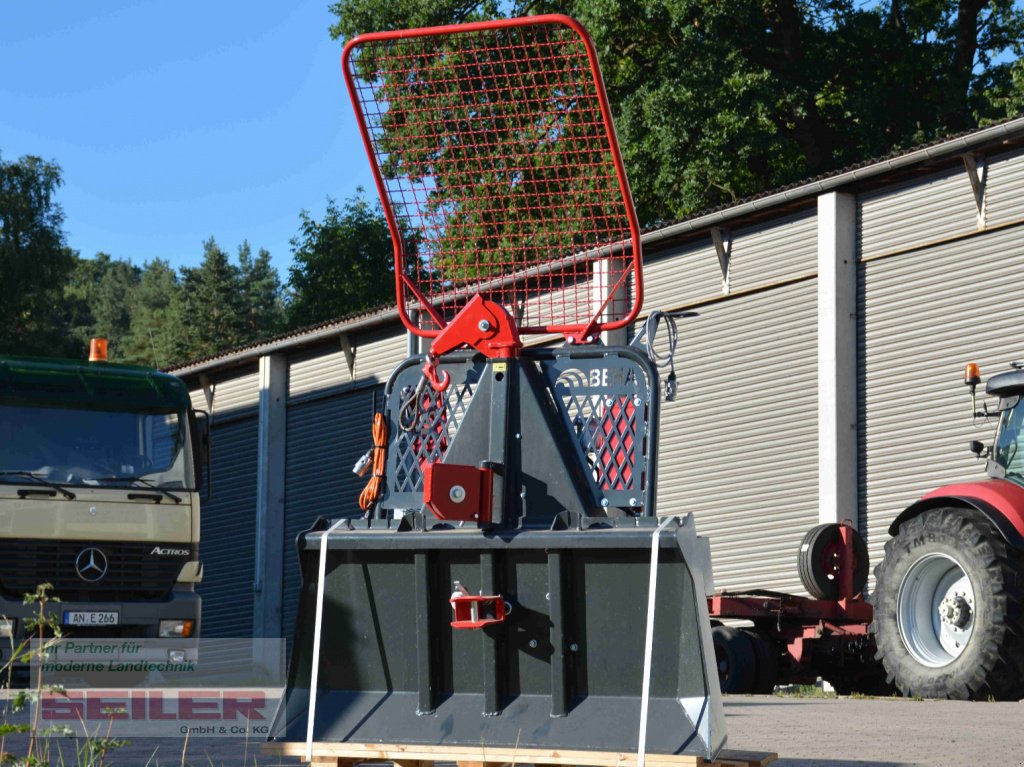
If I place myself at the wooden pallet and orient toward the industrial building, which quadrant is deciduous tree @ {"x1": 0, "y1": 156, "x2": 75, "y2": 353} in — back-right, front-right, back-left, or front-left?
front-left

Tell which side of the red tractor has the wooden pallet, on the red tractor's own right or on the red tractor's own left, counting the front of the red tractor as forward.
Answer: on the red tractor's own right

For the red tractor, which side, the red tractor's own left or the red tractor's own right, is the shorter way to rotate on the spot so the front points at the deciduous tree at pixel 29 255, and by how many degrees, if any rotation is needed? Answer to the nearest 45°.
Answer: approximately 180°

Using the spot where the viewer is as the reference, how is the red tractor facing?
facing the viewer and to the right of the viewer

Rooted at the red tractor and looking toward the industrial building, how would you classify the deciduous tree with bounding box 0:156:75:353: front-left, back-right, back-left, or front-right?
front-left

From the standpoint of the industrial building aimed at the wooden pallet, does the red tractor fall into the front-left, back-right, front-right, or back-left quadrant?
front-left

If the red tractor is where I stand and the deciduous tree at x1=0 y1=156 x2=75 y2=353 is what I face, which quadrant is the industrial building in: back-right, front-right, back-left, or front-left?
front-right
